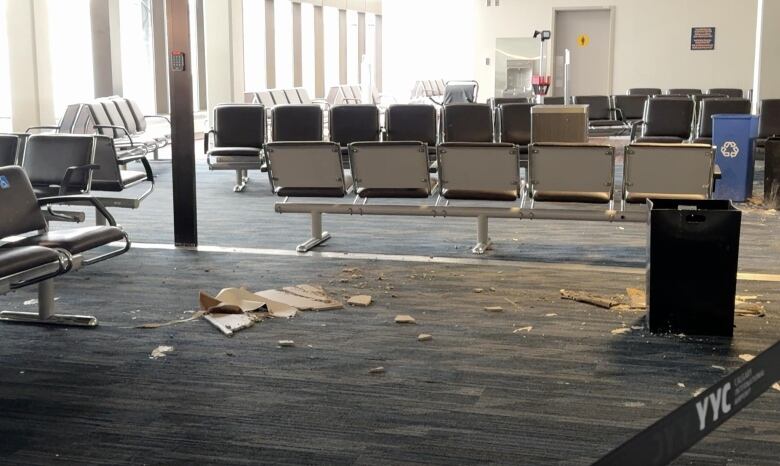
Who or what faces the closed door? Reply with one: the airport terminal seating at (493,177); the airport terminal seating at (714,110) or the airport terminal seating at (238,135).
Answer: the airport terminal seating at (493,177)

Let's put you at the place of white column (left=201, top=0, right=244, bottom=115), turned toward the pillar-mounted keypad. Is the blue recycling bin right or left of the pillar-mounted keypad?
left

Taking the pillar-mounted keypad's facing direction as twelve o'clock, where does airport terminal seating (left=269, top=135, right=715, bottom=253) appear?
The airport terminal seating is roughly at 10 o'clock from the pillar-mounted keypad.

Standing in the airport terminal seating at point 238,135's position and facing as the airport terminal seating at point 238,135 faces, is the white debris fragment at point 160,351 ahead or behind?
ahead

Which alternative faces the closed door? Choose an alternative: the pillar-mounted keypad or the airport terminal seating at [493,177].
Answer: the airport terminal seating

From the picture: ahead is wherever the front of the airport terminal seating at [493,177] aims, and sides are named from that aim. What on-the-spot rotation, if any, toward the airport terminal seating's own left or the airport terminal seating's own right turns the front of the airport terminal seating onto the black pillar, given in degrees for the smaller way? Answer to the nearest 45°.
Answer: approximately 90° to the airport terminal seating's own left

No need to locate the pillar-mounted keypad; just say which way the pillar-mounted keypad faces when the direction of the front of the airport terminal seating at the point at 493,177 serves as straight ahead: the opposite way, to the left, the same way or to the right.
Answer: the opposite way

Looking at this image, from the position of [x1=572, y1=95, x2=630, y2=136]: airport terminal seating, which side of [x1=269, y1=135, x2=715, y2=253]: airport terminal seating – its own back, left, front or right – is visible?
front

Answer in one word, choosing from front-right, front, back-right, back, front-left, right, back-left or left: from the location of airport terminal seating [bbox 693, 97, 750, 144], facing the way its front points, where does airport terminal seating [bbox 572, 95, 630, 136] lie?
back-right

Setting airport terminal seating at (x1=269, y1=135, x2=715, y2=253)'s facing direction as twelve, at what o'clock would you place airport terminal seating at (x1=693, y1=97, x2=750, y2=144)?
airport terminal seating at (x1=693, y1=97, x2=750, y2=144) is roughly at 1 o'clock from airport terminal seating at (x1=269, y1=135, x2=715, y2=253).

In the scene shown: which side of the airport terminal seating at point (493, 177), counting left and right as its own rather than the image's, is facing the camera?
back

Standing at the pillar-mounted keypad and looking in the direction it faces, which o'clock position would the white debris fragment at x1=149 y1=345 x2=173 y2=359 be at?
The white debris fragment is roughly at 12 o'clock from the pillar-mounted keypad.

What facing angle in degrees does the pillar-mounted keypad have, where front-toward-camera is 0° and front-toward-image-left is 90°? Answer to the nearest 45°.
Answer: approximately 0°

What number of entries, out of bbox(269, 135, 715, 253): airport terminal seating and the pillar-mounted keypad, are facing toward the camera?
1

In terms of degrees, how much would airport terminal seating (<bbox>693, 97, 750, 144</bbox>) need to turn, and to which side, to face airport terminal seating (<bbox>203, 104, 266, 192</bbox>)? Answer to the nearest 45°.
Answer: approximately 45° to its right

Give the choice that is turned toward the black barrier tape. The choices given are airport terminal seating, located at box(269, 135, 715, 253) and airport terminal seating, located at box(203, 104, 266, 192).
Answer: airport terminal seating, located at box(203, 104, 266, 192)

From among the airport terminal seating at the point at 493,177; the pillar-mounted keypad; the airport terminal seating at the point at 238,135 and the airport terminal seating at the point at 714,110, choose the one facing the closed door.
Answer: the airport terminal seating at the point at 493,177

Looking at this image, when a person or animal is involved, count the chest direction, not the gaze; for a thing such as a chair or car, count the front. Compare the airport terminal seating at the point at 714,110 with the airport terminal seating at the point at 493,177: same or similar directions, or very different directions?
very different directions
